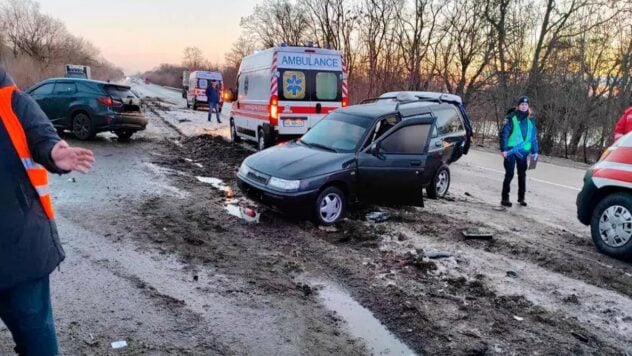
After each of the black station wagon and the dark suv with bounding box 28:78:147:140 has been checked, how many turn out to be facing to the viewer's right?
0

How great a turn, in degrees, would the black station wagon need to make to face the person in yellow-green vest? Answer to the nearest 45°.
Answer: approximately 180°

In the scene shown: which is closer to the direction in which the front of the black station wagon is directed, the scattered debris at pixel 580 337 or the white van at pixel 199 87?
the scattered debris

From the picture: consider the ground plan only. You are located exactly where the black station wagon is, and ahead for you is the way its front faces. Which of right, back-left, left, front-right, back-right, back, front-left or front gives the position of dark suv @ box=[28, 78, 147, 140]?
right

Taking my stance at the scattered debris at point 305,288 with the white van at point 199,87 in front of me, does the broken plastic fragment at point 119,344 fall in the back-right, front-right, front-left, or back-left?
back-left

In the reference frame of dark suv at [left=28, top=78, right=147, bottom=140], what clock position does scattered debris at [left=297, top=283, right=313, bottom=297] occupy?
The scattered debris is roughly at 7 o'clock from the dark suv.

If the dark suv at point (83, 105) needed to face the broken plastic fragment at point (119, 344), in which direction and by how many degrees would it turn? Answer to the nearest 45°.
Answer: approximately 135° to its left

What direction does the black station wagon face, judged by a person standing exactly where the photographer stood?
facing the viewer and to the left of the viewer

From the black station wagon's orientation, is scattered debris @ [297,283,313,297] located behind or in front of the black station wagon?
in front

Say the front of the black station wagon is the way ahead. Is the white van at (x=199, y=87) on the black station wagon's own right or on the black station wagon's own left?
on the black station wagon's own right

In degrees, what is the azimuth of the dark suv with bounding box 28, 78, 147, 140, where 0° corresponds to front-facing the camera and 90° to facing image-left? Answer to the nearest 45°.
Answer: approximately 135°

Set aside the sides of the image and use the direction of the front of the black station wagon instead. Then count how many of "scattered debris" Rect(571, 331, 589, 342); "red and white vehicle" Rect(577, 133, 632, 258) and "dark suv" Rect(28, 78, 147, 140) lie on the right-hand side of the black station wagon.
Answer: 1

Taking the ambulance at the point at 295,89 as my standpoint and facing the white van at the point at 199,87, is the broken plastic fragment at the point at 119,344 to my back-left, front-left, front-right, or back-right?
back-left
